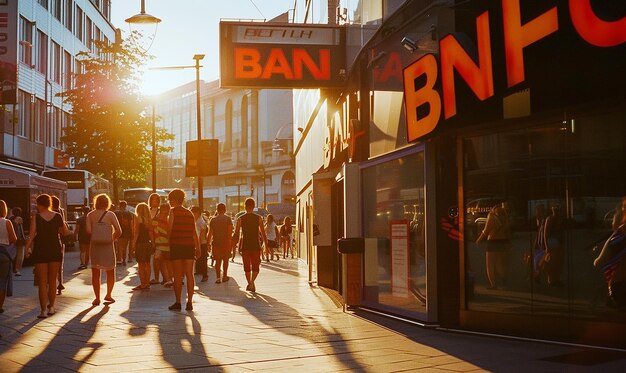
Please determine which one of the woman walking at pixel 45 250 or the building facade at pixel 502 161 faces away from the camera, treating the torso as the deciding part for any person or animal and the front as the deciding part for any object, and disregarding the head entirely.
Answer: the woman walking

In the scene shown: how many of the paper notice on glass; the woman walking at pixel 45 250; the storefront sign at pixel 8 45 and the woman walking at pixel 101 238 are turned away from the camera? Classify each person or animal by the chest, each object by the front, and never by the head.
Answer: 2

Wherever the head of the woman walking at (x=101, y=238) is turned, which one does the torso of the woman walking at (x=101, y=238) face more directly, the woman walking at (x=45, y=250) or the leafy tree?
the leafy tree

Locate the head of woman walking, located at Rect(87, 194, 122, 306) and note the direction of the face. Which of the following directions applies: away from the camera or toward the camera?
away from the camera

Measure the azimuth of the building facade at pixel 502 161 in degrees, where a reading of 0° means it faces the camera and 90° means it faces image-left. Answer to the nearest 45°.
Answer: approximately 45°

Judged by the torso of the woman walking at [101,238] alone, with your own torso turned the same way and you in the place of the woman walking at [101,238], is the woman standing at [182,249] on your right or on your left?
on your right

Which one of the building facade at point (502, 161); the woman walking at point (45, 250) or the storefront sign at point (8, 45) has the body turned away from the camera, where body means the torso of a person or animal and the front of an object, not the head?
the woman walking

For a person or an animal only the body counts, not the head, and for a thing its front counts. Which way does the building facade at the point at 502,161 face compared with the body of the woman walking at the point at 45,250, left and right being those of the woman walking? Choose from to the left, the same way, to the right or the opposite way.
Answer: to the left
